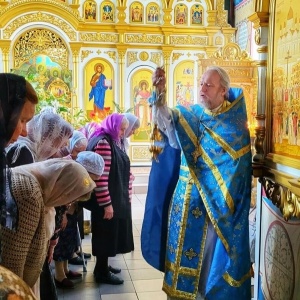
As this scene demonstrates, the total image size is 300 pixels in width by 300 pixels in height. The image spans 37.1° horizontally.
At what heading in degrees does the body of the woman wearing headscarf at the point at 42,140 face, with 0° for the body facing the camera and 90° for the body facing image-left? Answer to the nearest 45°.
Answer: approximately 270°

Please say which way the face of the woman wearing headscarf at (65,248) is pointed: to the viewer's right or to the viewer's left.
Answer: to the viewer's right

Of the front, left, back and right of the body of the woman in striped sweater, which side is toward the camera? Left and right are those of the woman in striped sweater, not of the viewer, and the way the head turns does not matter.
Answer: right

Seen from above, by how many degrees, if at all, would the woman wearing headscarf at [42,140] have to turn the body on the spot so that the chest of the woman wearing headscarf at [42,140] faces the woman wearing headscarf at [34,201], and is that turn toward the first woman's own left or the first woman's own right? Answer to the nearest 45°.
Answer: approximately 90° to the first woman's own right

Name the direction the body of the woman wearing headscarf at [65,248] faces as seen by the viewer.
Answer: to the viewer's right

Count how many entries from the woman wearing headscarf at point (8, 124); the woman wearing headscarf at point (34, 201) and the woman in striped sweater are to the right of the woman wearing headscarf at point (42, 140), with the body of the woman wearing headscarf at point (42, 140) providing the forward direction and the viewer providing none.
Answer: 2

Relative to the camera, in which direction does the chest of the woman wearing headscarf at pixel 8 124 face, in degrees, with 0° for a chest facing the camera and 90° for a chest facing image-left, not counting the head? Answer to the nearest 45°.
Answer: approximately 270°

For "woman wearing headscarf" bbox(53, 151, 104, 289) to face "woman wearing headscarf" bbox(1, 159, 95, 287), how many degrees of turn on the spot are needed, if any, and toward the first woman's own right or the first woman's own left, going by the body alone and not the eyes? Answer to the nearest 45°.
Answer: approximately 90° to the first woman's own right

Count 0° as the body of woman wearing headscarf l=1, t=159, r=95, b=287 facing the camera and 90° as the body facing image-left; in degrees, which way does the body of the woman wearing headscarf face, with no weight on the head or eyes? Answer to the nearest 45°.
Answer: approximately 270°
